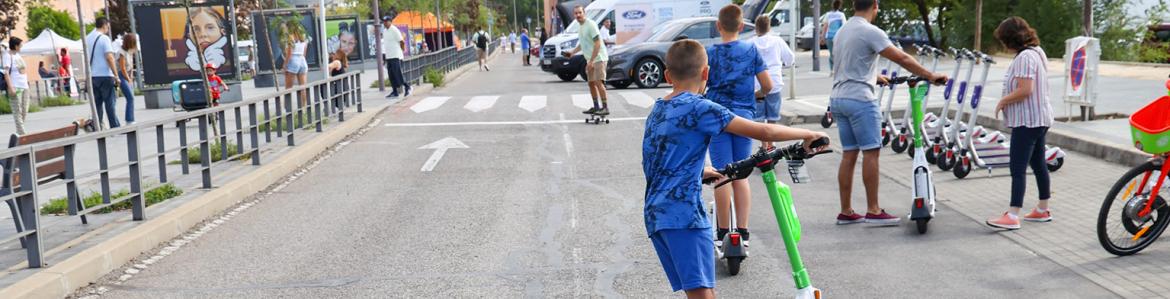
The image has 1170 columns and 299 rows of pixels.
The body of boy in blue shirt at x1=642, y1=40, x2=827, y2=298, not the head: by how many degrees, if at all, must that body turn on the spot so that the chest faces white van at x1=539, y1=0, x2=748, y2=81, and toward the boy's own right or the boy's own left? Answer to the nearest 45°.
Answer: approximately 45° to the boy's own left

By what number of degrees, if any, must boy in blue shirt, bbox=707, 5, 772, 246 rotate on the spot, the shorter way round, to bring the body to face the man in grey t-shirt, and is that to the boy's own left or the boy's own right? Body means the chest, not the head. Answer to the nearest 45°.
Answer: approximately 45° to the boy's own right

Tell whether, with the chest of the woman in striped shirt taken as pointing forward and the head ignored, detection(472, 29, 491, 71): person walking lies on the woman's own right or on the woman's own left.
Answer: on the woman's own right

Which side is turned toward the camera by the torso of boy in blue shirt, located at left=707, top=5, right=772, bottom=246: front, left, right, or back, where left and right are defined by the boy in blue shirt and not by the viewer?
back

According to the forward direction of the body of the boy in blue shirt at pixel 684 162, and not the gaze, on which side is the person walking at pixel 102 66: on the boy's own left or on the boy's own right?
on the boy's own left

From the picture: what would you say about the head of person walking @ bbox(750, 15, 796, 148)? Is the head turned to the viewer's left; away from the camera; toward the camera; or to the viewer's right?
away from the camera

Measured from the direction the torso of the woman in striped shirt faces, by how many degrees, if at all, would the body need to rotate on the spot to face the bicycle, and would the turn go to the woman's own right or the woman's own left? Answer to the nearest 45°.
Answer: approximately 135° to the woman's own left

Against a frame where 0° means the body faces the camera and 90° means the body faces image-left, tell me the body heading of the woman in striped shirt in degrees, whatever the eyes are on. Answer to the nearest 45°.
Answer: approximately 90°

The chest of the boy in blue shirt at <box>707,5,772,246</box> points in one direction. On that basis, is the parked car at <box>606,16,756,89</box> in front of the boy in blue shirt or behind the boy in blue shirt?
in front

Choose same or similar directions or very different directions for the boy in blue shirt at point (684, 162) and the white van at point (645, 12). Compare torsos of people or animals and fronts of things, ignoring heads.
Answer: very different directions

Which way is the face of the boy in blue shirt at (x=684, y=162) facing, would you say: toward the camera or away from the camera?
away from the camera

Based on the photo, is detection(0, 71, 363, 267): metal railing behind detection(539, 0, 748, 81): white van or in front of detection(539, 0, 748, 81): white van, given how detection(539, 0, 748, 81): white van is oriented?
in front

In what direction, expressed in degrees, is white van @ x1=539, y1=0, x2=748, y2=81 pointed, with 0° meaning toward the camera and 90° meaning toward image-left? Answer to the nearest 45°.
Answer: approximately 45°
